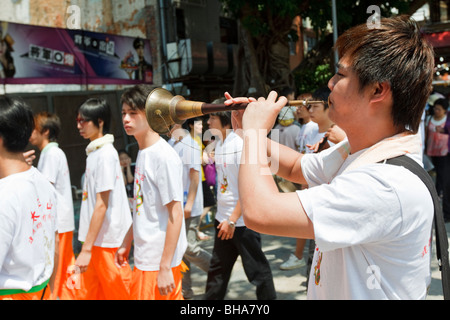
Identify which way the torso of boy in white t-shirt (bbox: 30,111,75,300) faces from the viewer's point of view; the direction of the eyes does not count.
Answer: to the viewer's left

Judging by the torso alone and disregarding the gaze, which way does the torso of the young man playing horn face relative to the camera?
to the viewer's left

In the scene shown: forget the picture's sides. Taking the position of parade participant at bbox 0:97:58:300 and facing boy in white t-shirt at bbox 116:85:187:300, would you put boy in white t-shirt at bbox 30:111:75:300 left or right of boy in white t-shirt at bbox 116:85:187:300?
left

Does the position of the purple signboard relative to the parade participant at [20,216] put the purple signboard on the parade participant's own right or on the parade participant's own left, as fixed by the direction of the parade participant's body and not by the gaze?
on the parade participant's own right

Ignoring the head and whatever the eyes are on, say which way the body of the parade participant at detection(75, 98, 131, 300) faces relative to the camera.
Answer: to the viewer's left

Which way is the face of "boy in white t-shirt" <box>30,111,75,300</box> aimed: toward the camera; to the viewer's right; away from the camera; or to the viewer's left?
to the viewer's left

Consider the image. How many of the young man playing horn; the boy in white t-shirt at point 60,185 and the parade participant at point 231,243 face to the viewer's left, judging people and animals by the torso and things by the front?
3

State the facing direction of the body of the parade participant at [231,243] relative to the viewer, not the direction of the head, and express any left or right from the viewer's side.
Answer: facing to the left of the viewer
